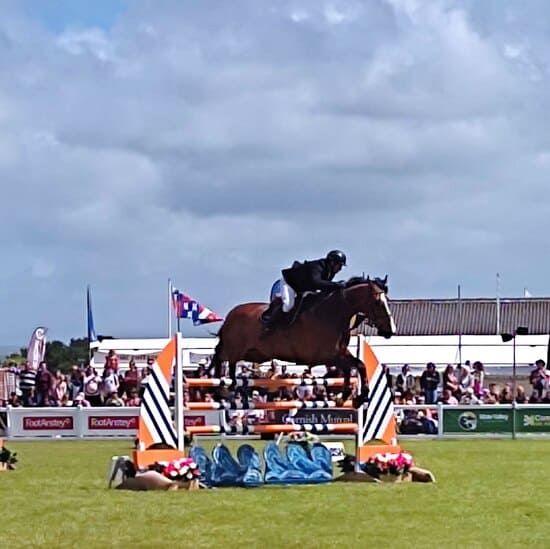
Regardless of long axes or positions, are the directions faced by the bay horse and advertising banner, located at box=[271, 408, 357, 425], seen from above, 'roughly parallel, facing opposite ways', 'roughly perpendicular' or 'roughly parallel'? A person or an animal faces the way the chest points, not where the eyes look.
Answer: roughly perpendicular

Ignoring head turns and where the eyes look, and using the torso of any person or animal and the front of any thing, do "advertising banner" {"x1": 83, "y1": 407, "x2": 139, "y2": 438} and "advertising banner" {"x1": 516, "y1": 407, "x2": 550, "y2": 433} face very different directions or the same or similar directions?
same or similar directions

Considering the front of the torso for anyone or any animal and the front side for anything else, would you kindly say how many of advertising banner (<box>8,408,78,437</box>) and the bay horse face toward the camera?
1

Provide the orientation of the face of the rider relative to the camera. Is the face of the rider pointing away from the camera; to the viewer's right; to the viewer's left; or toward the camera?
to the viewer's right

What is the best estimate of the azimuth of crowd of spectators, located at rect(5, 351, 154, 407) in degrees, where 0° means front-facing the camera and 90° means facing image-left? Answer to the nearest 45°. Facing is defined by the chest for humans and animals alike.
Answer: approximately 0°

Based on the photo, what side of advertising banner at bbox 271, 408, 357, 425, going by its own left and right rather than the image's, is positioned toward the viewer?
front

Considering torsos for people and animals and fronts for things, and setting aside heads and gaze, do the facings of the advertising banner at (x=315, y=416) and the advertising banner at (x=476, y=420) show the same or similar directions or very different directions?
same or similar directions

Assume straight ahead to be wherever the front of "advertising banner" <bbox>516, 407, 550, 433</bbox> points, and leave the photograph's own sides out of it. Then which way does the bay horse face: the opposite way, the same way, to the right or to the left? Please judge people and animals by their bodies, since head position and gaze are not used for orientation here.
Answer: to the left

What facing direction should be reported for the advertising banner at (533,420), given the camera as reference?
facing the viewer

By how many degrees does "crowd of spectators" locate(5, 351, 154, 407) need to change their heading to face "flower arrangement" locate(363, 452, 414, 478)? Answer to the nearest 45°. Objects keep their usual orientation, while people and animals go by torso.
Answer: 0° — they already face it

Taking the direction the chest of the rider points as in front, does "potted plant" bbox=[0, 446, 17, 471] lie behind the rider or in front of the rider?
behind

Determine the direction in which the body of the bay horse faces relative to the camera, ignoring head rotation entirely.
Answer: to the viewer's right

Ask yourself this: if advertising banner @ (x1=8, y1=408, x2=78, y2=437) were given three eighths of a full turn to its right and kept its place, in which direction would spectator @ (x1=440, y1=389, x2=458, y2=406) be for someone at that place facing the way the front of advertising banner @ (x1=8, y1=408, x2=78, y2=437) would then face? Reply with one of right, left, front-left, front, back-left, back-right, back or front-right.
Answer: back-right
